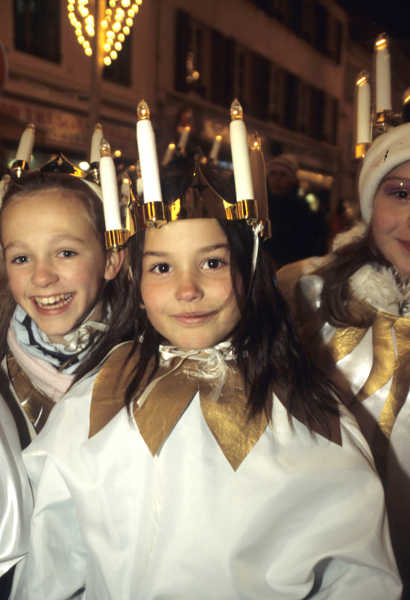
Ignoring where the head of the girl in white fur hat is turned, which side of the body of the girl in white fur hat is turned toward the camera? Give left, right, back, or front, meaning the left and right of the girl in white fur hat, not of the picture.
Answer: front

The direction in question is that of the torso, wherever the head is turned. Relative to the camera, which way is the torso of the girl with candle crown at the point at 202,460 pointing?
toward the camera

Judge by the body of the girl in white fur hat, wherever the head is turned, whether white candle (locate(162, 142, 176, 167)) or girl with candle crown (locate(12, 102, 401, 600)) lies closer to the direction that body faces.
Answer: the girl with candle crown

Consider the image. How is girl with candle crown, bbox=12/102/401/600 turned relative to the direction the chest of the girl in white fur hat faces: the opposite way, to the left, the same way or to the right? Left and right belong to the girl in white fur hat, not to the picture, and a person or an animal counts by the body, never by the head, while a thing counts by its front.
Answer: the same way

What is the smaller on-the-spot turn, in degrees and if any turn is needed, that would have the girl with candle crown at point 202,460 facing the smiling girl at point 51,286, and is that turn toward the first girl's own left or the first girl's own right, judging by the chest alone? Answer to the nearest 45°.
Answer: approximately 135° to the first girl's own right

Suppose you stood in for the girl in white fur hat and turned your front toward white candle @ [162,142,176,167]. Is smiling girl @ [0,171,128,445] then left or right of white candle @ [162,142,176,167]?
left

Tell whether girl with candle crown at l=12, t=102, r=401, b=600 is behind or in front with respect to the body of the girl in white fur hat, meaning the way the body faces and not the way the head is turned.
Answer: in front

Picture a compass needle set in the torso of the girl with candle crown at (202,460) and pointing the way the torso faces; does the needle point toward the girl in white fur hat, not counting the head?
no

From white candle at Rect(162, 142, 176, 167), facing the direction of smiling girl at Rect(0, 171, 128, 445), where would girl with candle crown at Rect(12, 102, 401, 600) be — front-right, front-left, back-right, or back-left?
front-left

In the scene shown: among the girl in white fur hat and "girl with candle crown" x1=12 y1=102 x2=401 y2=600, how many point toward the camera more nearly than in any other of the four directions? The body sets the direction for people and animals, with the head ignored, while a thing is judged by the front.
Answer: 2

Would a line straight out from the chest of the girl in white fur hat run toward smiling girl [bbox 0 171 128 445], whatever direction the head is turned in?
no

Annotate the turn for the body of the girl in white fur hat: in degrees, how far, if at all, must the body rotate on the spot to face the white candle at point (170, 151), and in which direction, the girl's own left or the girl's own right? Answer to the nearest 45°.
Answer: approximately 135° to the girl's own right

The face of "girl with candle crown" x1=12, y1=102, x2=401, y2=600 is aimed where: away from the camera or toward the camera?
toward the camera
